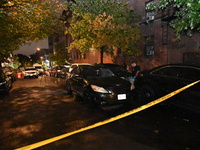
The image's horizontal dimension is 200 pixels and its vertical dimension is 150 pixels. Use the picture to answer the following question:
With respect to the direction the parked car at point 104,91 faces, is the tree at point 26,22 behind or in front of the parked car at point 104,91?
behind
